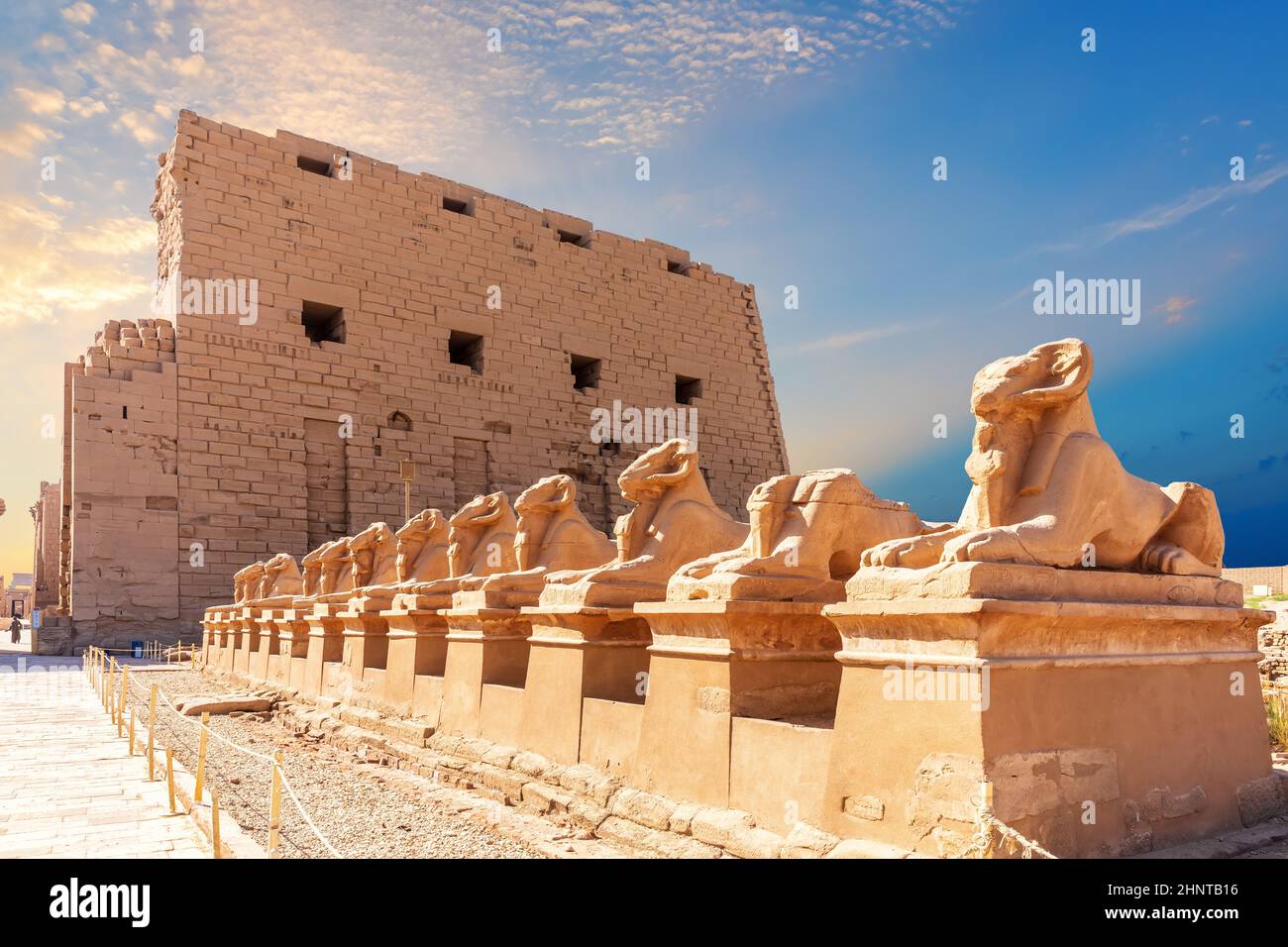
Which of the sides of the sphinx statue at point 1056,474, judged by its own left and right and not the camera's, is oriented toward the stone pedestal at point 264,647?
right

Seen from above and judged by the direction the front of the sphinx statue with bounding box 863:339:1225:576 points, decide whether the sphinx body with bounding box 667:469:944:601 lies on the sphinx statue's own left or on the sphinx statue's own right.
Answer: on the sphinx statue's own right

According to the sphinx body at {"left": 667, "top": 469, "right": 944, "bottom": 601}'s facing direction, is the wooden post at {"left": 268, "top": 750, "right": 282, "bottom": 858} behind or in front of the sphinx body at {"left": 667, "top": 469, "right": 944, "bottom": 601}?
in front

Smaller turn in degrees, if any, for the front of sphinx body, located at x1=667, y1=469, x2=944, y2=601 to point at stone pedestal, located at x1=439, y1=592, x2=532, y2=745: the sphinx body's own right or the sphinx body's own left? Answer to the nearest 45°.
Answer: approximately 90° to the sphinx body's own right

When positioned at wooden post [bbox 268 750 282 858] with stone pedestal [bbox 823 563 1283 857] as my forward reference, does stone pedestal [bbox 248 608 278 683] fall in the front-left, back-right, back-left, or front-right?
back-left

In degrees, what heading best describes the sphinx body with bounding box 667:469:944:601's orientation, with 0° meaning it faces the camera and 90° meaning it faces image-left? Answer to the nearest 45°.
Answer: approximately 45°

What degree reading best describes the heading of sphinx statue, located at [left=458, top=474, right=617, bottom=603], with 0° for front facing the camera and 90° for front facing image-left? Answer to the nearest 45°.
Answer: approximately 45°
